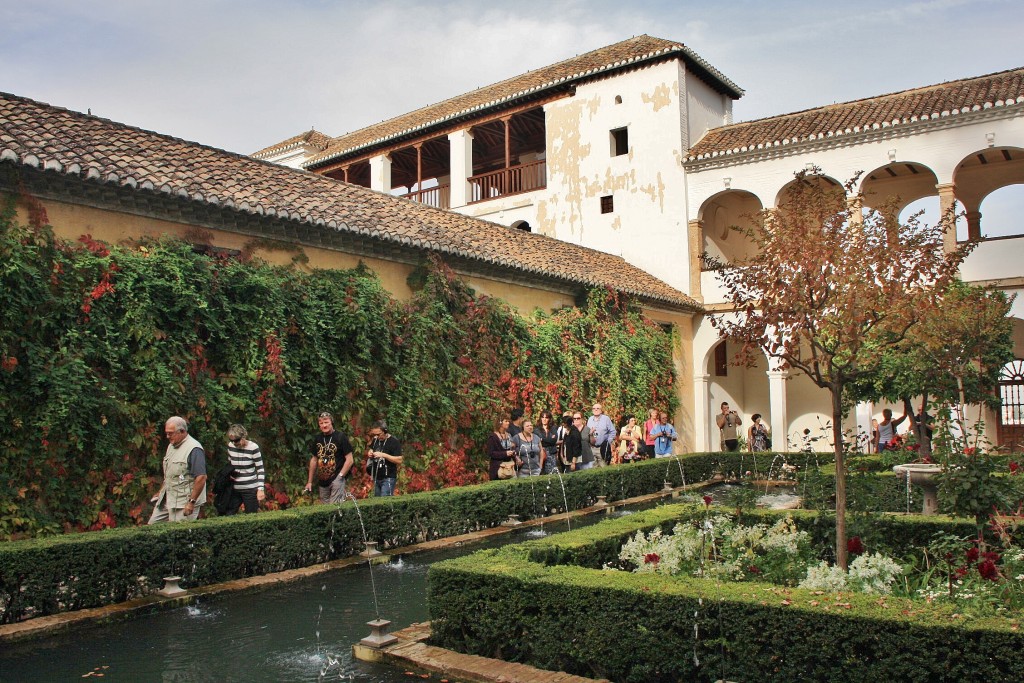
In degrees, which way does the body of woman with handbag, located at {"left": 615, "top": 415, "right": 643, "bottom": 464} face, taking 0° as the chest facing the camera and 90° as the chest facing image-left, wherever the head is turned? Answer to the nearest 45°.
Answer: approximately 0°

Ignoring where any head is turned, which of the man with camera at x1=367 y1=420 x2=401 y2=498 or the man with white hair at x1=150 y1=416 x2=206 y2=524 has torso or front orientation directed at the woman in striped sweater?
the man with camera

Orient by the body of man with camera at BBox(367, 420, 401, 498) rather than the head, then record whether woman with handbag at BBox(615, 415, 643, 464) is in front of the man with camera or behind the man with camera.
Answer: behind

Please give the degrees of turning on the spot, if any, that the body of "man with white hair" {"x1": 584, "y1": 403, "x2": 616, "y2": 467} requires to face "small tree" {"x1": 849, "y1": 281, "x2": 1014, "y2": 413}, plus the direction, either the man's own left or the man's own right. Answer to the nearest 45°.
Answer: approximately 135° to the man's own left

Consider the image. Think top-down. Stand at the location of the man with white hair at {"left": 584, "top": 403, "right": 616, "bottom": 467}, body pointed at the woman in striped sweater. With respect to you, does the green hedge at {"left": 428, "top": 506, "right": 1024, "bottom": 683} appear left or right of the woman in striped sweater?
left

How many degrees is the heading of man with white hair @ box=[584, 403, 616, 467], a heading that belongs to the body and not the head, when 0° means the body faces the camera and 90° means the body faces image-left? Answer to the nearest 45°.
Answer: approximately 45°

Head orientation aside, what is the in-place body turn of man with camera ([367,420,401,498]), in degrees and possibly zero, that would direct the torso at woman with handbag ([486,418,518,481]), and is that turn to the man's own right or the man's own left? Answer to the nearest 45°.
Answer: approximately 180°

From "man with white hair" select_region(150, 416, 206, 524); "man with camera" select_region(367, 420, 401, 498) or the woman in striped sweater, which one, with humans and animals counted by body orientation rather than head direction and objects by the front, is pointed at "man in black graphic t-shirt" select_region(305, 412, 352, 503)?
"man with camera" select_region(367, 420, 401, 498)

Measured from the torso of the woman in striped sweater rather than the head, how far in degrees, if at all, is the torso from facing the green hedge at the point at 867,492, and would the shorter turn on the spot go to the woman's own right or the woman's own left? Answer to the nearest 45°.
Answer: approximately 135° to the woman's own left

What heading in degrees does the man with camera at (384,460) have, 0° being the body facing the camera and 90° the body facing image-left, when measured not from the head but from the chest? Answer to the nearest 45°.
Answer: approximately 45°
